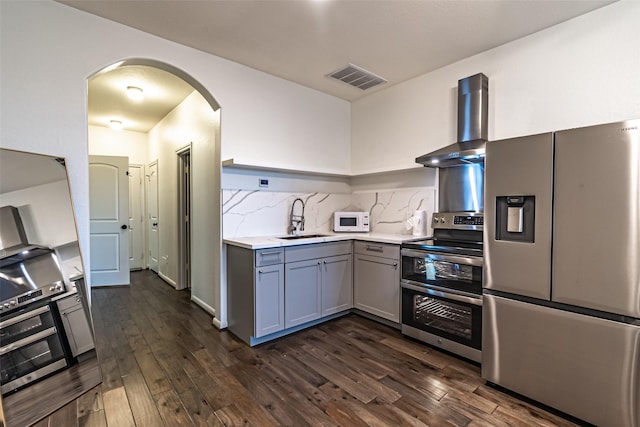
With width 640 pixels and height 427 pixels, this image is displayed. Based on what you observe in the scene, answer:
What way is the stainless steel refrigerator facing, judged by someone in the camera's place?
facing the viewer and to the left of the viewer

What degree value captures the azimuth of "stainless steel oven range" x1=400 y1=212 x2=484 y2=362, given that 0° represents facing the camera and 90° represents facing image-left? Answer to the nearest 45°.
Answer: approximately 45°

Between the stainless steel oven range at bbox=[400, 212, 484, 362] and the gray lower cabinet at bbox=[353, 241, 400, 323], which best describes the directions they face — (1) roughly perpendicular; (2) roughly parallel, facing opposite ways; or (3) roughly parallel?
roughly parallel

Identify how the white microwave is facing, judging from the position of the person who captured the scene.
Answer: facing the viewer

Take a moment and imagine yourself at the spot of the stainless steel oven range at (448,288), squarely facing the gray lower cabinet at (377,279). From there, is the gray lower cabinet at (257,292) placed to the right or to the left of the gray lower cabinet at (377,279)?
left

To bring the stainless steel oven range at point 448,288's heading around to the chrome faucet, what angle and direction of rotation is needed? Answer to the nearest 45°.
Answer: approximately 45° to its right

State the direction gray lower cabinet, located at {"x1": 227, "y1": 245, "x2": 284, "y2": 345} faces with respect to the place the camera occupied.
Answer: facing the viewer and to the right of the viewer

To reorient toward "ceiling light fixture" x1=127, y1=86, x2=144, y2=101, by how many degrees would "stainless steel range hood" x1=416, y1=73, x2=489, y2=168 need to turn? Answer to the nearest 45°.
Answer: approximately 45° to its right

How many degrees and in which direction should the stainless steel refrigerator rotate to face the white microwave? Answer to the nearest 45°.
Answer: approximately 45° to its right

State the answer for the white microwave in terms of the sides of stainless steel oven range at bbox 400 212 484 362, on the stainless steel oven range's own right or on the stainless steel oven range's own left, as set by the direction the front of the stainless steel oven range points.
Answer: on the stainless steel oven range's own right

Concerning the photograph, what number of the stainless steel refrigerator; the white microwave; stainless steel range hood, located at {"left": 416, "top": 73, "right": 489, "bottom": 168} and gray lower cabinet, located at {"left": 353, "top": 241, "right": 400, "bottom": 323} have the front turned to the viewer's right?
0

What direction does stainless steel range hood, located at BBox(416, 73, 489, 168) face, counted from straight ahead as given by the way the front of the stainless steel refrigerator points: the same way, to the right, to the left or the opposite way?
the same way

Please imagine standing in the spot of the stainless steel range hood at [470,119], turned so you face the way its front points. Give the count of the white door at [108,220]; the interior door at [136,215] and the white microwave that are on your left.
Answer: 0

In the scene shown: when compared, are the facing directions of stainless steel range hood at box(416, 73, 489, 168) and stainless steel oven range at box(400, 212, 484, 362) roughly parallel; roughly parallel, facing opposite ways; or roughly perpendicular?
roughly parallel

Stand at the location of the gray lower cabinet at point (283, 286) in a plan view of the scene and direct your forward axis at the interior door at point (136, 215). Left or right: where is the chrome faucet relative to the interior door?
right
